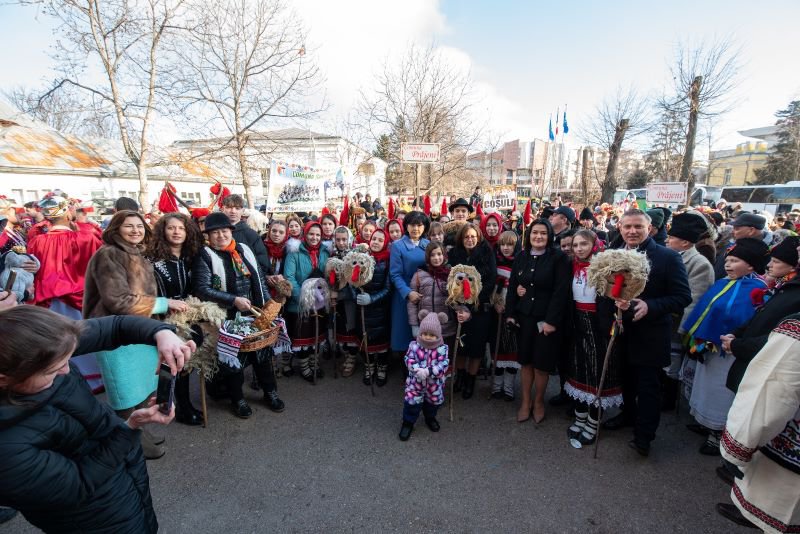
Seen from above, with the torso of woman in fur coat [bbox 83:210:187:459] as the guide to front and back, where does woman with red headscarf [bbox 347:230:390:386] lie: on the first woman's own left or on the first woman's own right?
on the first woman's own left

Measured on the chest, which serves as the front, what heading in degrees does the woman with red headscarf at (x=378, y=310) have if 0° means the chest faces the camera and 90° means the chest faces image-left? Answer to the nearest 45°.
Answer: approximately 45°

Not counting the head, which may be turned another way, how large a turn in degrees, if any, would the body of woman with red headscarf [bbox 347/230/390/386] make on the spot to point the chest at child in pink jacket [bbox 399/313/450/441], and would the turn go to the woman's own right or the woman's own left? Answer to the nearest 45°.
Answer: approximately 45° to the woman's own left

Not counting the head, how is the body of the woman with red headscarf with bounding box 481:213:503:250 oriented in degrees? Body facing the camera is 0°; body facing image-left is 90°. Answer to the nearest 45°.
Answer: approximately 0°

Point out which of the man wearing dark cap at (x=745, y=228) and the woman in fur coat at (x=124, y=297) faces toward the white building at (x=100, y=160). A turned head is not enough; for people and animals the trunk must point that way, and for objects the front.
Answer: the man wearing dark cap

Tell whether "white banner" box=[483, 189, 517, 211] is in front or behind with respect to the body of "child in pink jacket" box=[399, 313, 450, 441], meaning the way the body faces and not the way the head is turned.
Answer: behind

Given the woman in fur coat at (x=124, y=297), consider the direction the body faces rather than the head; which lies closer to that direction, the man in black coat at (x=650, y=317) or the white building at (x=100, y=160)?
the man in black coat
